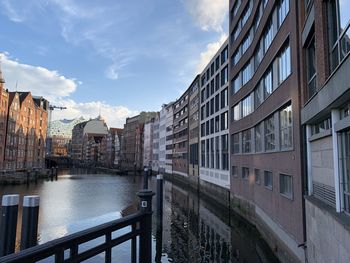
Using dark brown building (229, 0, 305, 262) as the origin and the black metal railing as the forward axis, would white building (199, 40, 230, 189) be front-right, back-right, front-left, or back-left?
back-right

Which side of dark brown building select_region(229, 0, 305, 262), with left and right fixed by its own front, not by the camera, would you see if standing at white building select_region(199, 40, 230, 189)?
right

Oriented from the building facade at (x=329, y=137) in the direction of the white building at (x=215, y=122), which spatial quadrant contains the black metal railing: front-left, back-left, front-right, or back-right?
back-left

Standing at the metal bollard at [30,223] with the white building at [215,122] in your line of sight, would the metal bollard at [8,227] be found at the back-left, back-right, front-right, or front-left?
back-left

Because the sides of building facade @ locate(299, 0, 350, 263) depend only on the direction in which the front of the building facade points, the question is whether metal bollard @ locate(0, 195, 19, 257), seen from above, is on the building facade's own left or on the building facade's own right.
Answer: on the building facade's own left

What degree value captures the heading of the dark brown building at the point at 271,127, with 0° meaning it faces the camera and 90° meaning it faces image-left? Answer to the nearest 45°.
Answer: approximately 90°

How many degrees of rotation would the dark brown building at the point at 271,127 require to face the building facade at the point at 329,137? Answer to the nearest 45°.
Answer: approximately 90° to its left

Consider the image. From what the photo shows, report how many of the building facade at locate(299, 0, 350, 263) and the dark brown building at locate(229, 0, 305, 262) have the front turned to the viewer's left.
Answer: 2

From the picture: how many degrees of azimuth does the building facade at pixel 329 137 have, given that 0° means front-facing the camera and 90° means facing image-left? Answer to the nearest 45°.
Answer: approximately 90°

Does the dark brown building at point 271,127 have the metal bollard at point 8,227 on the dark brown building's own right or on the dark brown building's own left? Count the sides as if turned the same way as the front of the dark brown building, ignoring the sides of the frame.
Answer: on the dark brown building's own left

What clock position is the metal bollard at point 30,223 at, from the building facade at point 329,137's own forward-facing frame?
The metal bollard is roughly at 10 o'clock from the building facade.

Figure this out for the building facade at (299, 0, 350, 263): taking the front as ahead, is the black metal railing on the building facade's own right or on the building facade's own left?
on the building facade's own left
